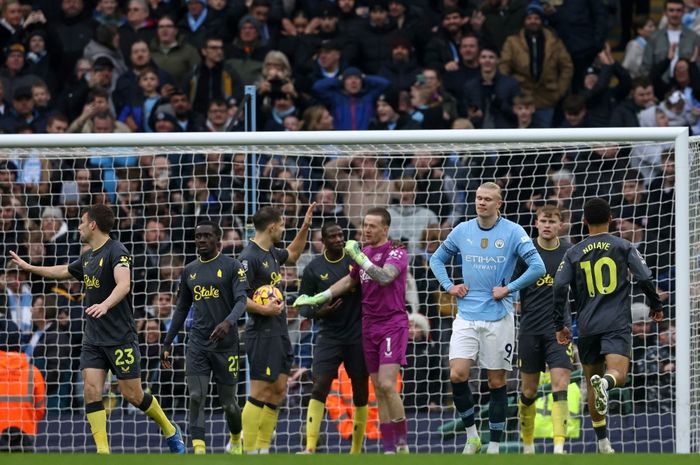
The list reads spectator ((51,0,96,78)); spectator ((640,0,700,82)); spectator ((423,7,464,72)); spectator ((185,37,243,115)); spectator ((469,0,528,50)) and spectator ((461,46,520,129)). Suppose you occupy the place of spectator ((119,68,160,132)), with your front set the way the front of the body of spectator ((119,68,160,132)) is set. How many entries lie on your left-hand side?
5

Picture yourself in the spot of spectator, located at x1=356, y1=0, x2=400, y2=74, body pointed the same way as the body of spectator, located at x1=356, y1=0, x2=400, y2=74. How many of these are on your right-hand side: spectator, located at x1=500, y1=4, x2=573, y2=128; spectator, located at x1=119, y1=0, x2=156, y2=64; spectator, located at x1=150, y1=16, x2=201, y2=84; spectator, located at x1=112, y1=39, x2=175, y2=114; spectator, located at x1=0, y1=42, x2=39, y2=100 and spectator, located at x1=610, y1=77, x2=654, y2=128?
4

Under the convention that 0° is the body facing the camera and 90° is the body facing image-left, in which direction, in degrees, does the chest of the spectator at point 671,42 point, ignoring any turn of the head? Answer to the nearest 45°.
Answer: approximately 0°

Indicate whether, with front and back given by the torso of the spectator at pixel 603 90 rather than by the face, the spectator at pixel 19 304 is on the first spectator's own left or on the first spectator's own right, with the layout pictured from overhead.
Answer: on the first spectator's own right

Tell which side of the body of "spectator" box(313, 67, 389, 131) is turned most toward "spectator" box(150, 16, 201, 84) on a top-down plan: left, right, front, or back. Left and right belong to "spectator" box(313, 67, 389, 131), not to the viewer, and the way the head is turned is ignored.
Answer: right

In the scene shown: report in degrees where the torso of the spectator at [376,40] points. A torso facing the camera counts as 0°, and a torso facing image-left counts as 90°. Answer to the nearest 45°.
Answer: approximately 0°

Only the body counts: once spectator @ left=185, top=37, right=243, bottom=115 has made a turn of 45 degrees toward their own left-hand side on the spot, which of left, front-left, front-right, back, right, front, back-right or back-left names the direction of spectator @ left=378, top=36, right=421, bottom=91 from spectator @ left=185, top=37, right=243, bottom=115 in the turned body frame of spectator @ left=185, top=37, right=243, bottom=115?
front-left

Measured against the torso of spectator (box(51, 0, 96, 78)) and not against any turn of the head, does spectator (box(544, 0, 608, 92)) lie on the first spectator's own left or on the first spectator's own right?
on the first spectator's own left

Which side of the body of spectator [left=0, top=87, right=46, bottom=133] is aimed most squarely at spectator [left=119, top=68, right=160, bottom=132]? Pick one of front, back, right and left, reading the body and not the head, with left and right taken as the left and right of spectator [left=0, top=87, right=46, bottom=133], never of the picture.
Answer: left

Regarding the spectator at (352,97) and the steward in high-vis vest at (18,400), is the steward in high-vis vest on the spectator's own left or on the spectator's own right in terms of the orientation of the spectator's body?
on the spectator's own right
